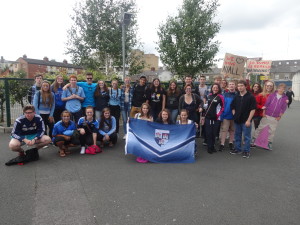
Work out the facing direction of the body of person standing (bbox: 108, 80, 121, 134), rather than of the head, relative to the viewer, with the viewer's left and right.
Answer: facing the viewer

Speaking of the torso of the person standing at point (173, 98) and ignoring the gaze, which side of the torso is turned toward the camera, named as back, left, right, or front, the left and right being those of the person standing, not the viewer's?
front

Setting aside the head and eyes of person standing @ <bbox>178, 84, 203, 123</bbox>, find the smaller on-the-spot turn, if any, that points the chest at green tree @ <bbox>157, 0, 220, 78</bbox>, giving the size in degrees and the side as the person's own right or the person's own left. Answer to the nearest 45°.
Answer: approximately 180°

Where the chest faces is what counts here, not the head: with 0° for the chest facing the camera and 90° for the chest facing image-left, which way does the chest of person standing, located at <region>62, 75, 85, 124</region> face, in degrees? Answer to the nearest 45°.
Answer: approximately 0°

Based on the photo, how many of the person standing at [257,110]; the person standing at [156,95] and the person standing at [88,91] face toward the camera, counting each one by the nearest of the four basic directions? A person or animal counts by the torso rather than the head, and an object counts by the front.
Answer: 3

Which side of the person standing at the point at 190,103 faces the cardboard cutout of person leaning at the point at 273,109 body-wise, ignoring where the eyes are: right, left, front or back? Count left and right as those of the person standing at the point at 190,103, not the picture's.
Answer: left

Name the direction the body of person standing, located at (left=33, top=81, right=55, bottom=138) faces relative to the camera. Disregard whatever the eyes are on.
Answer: toward the camera

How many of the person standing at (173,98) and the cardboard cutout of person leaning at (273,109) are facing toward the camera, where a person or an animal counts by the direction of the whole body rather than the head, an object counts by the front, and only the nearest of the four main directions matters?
2

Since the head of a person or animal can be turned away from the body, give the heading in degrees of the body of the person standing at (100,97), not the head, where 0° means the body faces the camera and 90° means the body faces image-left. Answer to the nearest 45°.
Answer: approximately 0°

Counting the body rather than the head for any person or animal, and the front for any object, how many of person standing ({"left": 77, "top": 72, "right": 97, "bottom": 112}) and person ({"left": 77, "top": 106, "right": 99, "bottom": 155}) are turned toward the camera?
2
